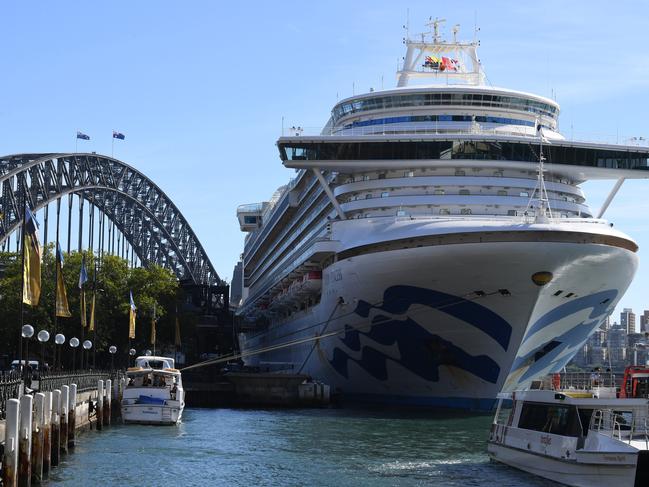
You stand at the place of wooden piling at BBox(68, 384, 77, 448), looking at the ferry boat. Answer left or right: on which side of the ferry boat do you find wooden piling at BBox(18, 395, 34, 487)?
right

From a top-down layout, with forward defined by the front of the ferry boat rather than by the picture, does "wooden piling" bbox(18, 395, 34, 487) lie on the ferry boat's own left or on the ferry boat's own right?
on the ferry boat's own left

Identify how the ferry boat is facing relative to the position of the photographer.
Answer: facing away from the viewer and to the left of the viewer

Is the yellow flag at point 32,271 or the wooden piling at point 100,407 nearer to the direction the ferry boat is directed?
the wooden piling
